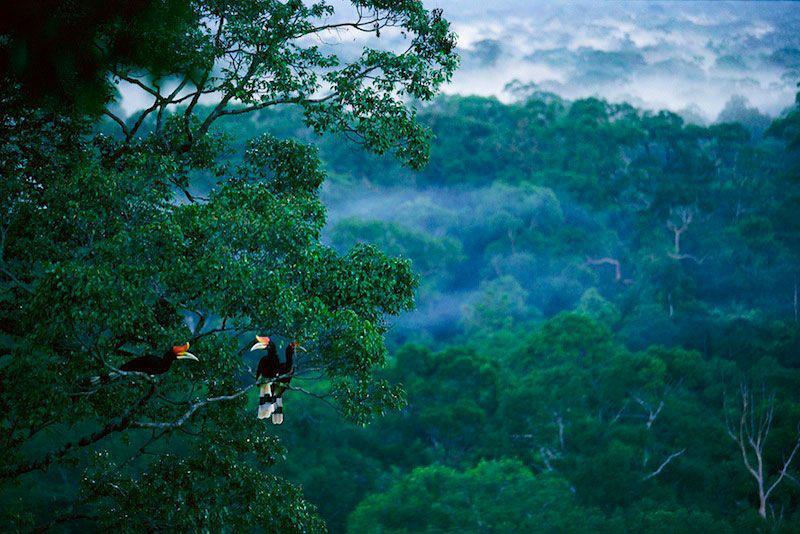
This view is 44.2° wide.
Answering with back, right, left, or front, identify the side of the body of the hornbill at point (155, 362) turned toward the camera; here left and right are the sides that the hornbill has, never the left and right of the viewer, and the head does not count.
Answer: right

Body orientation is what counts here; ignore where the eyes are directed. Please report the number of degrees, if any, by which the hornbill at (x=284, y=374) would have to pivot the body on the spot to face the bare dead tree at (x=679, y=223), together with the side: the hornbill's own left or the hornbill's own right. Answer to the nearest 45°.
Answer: approximately 45° to the hornbill's own left

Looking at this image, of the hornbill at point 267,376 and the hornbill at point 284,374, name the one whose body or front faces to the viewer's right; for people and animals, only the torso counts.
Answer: the hornbill at point 284,374

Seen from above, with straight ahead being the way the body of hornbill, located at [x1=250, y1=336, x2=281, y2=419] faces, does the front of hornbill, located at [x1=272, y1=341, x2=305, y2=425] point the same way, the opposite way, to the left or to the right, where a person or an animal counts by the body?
the opposite way

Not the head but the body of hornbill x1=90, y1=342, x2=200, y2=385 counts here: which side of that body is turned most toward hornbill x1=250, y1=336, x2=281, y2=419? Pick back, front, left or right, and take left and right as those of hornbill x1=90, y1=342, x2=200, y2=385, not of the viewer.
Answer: front

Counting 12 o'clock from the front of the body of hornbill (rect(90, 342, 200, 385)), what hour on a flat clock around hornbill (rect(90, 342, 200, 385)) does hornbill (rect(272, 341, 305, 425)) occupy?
hornbill (rect(272, 341, 305, 425)) is roughly at 12 o'clock from hornbill (rect(90, 342, 200, 385)).

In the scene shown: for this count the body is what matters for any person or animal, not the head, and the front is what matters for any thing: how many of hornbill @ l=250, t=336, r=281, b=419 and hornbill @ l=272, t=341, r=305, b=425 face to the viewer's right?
1

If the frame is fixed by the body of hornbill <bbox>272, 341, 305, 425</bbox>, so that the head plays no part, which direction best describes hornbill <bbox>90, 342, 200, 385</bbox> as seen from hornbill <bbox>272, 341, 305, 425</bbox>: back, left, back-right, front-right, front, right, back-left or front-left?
back

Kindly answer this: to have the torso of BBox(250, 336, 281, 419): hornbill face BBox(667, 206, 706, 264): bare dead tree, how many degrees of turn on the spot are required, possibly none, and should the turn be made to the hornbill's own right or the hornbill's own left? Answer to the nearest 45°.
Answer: approximately 135° to the hornbill's own right

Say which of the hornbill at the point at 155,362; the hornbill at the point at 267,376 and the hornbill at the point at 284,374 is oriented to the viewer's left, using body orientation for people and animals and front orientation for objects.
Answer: the hornbill at the point at 267,376

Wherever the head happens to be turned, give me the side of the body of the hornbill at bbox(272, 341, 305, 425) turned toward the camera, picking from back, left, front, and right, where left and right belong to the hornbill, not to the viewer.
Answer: right

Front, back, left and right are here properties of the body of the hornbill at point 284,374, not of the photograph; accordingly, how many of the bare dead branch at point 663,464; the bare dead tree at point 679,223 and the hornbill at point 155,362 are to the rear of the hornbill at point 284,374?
1
